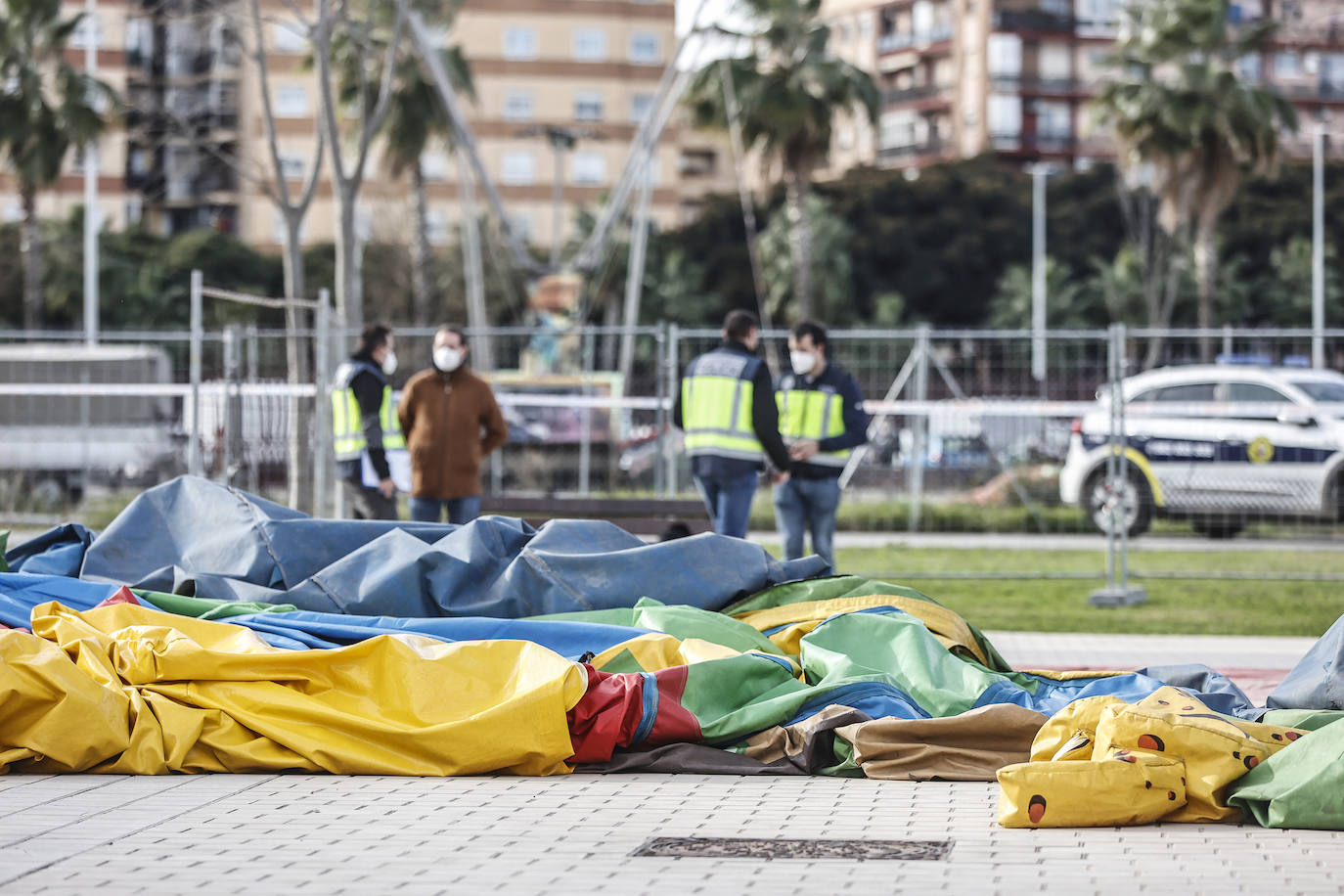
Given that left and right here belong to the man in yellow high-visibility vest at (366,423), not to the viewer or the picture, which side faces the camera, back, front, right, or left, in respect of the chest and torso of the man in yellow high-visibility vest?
right

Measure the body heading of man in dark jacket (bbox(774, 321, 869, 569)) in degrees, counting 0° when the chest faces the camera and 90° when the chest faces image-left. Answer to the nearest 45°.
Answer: approximately 45°

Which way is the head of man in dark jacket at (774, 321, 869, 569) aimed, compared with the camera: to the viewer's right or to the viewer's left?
to the viewer's left

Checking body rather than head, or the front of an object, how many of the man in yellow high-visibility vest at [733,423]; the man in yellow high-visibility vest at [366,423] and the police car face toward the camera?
0

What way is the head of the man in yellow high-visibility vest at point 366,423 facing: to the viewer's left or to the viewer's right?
to the viewer's right

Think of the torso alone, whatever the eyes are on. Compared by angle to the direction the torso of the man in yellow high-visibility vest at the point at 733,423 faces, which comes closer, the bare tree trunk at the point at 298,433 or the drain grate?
the bare tree trunk

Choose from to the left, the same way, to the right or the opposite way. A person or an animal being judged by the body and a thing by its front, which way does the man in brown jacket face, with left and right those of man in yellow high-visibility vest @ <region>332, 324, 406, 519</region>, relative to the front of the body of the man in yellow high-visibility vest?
to the right

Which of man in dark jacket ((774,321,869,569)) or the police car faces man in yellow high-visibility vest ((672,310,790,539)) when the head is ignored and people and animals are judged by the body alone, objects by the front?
the man in dark jacket

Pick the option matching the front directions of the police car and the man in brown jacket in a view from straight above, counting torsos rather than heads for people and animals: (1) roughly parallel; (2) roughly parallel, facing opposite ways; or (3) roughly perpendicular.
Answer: roughly perpendicular

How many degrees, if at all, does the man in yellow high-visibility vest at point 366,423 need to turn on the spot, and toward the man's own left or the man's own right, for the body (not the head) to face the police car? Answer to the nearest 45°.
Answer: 0° — they already face it

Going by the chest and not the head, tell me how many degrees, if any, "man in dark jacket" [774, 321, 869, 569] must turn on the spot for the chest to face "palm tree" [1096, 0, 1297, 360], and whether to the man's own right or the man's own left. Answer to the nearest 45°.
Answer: approximately 135° to the man's own right

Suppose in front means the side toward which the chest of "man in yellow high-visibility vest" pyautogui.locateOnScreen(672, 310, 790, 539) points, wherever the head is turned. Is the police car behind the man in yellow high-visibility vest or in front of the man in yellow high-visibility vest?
in front

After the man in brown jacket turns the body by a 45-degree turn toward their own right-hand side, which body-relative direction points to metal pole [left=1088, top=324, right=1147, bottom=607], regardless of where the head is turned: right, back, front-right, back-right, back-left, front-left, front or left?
back-left

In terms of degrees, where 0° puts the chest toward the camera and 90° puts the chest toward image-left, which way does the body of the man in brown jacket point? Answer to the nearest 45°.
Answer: approximately 0°

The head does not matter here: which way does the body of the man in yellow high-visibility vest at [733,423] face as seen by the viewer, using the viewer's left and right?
facing away from the viewer and to the right of the viewer

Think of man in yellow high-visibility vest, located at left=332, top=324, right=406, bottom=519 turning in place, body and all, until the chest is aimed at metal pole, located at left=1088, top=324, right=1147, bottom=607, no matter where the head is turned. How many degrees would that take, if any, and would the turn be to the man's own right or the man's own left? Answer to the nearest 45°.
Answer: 0° — they already face it

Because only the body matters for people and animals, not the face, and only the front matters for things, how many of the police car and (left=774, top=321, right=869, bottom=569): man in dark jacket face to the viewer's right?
1
